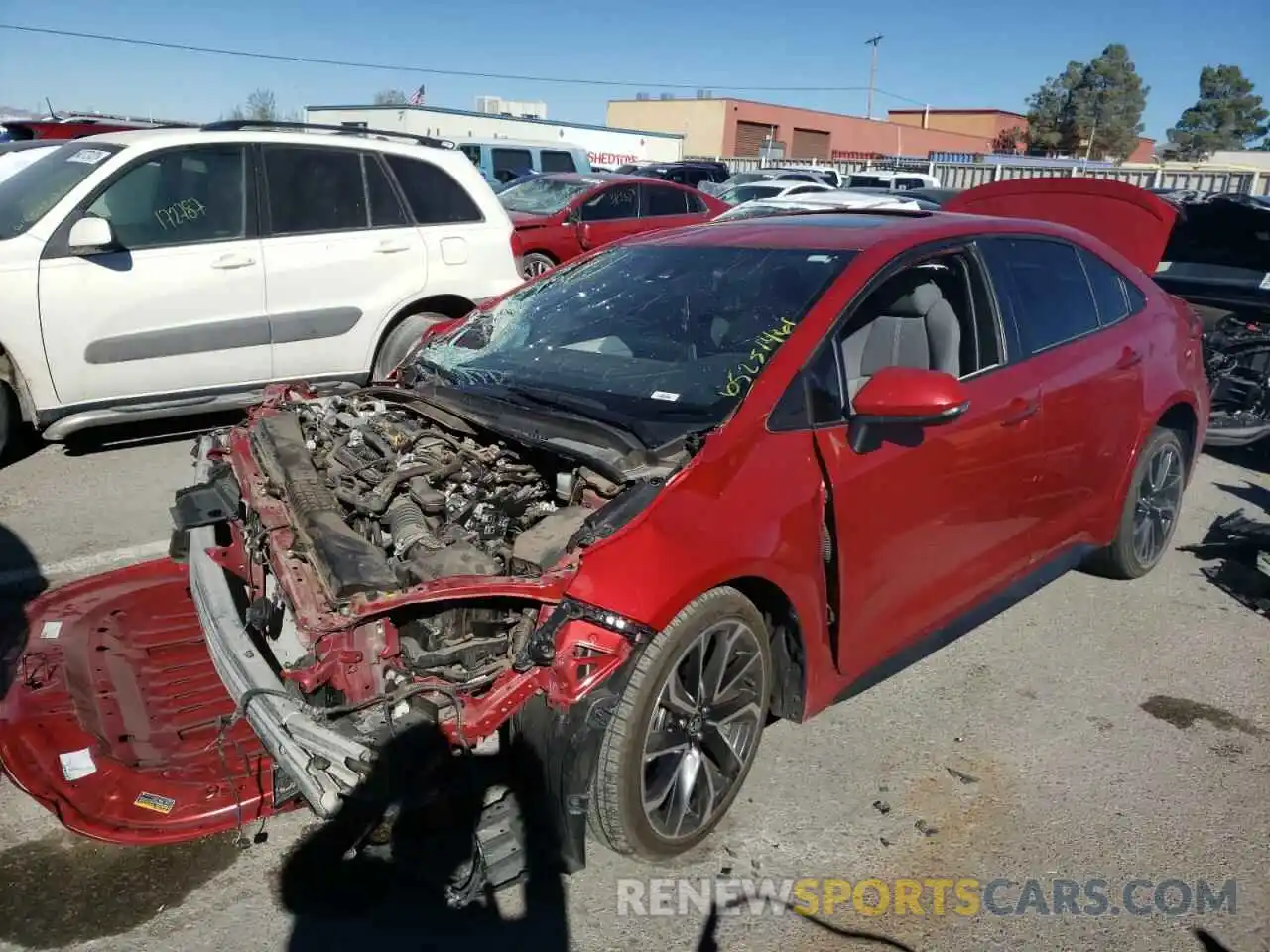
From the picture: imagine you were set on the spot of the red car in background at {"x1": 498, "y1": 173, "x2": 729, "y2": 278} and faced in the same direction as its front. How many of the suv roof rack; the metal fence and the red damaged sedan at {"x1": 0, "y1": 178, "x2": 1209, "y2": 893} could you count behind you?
1

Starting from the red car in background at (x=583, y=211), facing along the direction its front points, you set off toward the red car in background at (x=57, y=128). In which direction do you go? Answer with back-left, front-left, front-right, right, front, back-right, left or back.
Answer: front-right

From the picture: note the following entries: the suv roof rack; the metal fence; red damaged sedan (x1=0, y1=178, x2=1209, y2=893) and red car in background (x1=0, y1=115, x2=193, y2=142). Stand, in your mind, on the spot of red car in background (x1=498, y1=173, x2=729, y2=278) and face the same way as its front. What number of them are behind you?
1

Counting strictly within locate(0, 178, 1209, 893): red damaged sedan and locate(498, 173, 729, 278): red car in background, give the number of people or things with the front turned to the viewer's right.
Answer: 0

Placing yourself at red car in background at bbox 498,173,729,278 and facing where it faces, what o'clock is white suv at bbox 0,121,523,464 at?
The white suv is roughly at 11 o'clock from the red car in background.

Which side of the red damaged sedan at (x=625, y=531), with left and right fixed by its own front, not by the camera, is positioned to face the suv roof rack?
right

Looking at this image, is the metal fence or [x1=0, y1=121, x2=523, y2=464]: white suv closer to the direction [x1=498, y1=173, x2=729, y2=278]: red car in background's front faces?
the white suv

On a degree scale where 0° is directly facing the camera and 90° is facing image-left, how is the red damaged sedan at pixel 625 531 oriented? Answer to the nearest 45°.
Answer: approximately 45°

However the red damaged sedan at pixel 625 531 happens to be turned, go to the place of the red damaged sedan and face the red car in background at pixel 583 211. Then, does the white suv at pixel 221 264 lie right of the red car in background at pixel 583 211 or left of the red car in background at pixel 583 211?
left

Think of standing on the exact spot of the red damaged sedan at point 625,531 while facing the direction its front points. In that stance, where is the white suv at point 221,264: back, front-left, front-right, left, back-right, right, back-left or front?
right

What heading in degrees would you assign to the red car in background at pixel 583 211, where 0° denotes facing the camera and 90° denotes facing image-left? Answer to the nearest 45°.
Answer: approximately 45°
